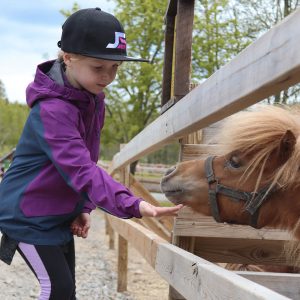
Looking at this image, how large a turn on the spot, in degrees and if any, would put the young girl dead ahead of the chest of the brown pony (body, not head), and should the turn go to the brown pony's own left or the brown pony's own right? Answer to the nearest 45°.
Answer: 0° — it already faces them

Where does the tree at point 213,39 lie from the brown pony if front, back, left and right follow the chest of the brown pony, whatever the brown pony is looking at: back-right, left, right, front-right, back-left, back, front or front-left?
right

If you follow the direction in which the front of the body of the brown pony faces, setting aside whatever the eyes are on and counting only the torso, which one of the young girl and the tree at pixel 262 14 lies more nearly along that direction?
the young girl

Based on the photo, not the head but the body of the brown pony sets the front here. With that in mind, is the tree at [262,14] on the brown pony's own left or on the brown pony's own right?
on the brown pony's own right

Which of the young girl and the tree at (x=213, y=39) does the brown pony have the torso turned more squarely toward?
the young girl

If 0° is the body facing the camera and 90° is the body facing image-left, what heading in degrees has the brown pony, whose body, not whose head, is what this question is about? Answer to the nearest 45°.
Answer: approximately 90°
